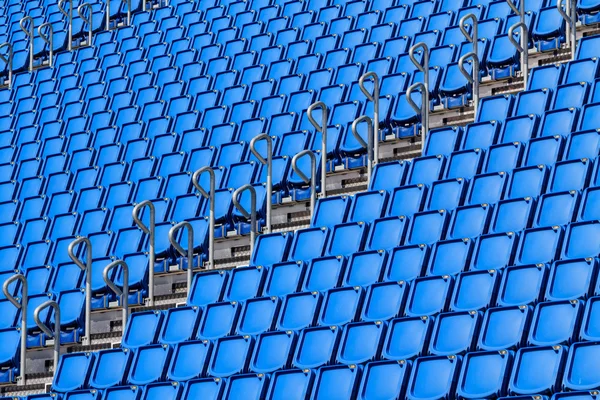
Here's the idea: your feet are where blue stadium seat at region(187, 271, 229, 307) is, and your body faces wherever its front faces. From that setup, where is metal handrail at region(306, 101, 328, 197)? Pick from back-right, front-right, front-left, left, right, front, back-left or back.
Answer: back

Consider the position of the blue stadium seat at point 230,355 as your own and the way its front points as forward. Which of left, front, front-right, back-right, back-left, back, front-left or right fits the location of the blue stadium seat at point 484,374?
left

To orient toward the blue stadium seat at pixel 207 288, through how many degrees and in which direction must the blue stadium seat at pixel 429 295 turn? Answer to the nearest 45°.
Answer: approximately 90° to its right

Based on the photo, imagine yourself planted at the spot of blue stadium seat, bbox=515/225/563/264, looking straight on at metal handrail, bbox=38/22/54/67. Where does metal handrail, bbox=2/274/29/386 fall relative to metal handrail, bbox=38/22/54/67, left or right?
left

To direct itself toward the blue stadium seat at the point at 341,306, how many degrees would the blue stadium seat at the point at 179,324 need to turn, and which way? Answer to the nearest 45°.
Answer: approximately 90° to its left

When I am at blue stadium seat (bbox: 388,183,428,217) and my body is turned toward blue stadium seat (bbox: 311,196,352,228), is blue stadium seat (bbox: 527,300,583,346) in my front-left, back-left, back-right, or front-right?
back-left

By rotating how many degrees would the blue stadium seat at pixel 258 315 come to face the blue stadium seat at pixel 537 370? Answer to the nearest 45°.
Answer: approximately 90° to its left

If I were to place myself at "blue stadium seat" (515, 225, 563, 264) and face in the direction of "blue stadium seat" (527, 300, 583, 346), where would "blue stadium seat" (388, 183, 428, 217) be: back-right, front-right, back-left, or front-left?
back-right

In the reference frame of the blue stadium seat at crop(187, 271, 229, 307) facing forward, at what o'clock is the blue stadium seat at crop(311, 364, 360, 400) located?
the blue stadium seat at crop(311, 364, 360, 400) is roughly at 10 o'clock from the blue stadium seat at crop(187, 271, 229, 307).

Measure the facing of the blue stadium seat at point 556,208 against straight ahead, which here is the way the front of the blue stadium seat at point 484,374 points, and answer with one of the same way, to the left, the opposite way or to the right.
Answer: the same way

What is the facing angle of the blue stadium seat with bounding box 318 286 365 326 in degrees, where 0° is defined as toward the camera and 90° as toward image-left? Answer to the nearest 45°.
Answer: approximately 45°

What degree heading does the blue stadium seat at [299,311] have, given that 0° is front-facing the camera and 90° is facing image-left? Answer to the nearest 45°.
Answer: approximately 45°

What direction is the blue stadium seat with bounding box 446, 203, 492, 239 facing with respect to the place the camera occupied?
facing the viewer and to the left of the viewer

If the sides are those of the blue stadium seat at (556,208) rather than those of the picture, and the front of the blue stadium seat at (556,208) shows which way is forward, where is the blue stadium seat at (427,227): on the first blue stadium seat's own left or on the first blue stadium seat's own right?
on the first blue stadium seat's own right

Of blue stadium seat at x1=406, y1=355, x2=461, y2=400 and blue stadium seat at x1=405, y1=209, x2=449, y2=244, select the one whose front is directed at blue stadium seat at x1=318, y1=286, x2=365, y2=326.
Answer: blue stadium seat at x1=405, y1=209, x2=449, y2=244

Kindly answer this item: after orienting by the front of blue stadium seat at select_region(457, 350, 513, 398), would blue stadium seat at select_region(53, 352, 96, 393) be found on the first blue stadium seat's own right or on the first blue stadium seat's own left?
on the first blue stadium seat's own right

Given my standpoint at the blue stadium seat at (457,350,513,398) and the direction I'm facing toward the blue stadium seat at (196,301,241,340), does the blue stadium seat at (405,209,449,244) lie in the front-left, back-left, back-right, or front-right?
front-right
